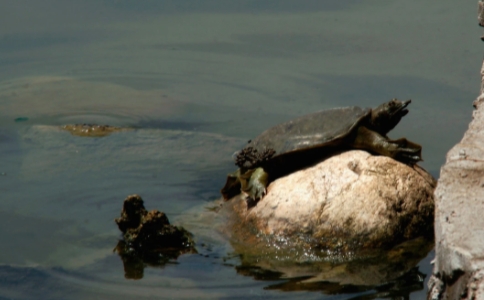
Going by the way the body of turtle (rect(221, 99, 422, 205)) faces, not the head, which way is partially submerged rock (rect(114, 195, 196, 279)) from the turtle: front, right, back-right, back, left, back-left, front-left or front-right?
back

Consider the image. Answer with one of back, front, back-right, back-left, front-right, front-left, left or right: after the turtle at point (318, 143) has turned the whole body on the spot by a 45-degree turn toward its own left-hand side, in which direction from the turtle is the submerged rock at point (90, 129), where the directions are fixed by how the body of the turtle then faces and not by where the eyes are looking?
left

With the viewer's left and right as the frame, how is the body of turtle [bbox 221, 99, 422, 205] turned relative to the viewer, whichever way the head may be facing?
facing to the right of the viewer

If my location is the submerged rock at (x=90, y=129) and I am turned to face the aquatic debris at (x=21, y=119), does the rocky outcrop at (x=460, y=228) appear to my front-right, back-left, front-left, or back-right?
back-left

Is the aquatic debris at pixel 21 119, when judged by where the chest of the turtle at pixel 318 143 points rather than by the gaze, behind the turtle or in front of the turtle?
behind
